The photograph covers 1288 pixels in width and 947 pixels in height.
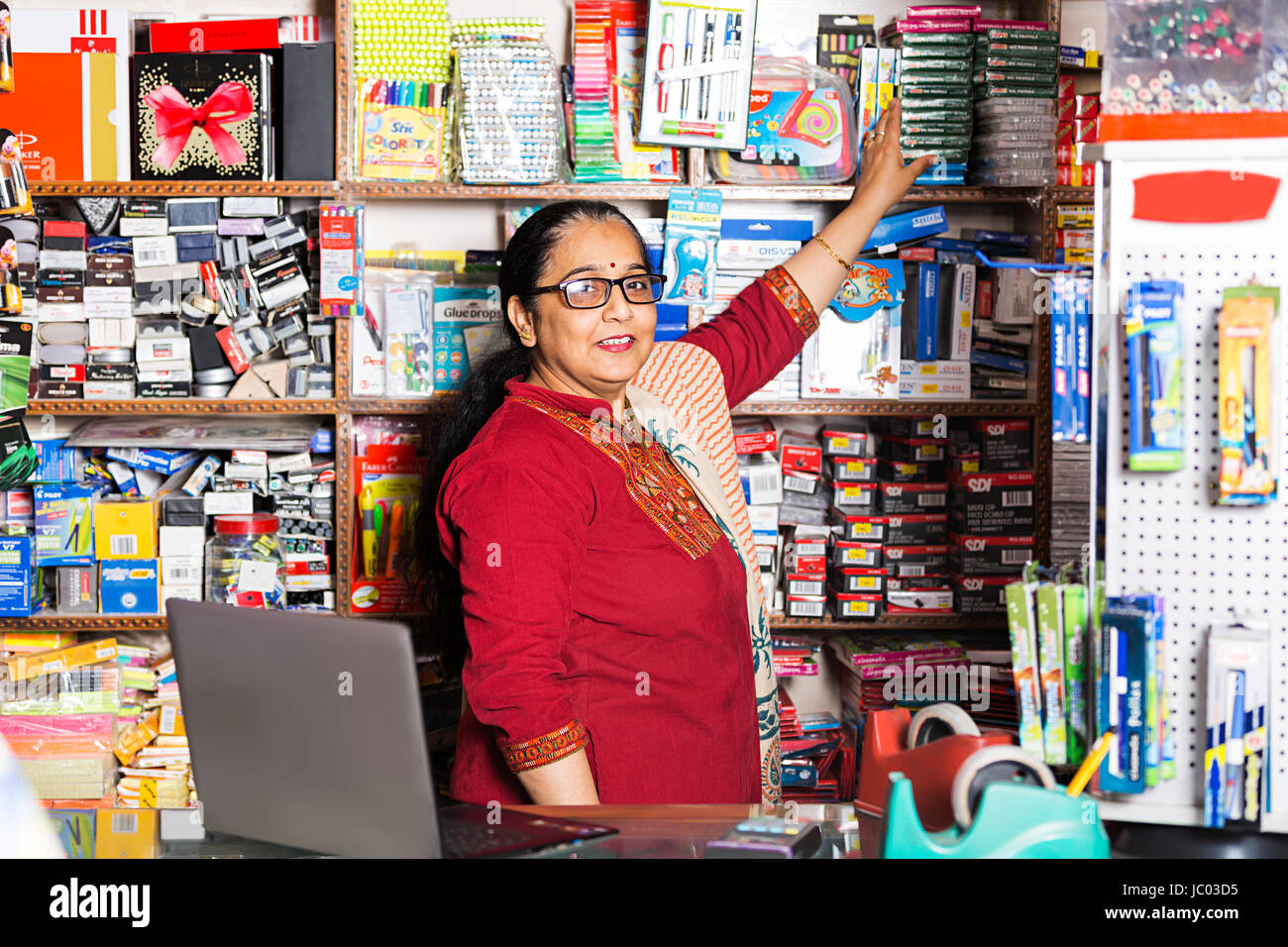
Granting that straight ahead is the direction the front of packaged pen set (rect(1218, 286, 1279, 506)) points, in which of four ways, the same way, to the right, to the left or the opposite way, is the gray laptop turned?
the opposite way

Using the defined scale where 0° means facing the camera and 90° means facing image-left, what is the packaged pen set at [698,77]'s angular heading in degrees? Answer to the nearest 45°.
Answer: approximately 0°

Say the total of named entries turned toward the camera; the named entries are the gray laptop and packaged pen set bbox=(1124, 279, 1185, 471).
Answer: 1
